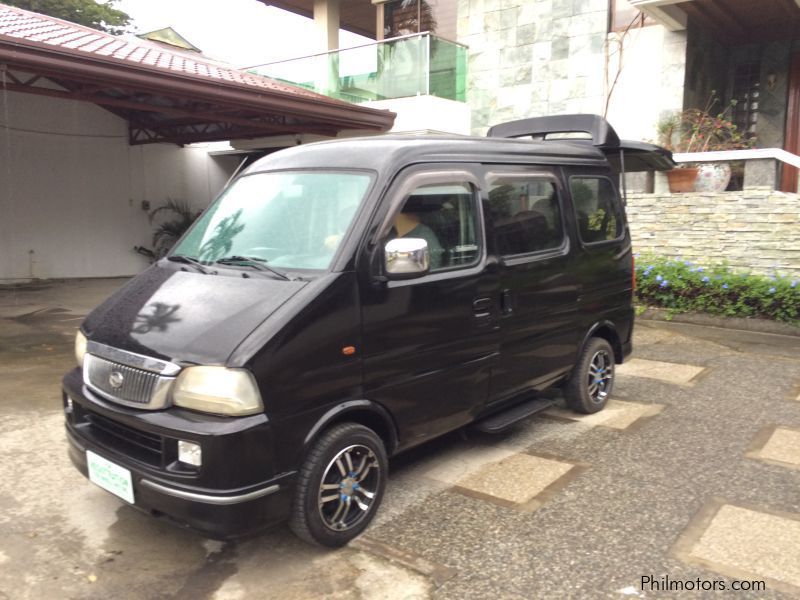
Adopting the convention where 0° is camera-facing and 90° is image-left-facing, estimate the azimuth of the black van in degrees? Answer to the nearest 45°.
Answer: approximately 45°

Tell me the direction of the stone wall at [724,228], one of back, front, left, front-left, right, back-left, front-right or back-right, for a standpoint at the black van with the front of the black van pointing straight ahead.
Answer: back

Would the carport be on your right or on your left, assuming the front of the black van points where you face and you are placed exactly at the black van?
on your right

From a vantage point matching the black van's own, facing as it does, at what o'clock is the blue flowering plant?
The blue flowering plant is roughly at 6 o'clock from the black van.

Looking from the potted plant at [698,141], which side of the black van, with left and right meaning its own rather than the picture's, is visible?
back

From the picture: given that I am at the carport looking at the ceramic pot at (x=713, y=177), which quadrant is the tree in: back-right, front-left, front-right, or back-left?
back-left

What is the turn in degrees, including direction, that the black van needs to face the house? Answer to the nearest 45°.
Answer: approximately 180°

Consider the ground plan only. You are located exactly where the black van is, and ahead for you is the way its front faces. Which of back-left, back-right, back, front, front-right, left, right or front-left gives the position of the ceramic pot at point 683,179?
back

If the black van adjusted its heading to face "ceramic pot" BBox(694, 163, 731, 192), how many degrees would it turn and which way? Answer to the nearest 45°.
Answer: approximately 180°
